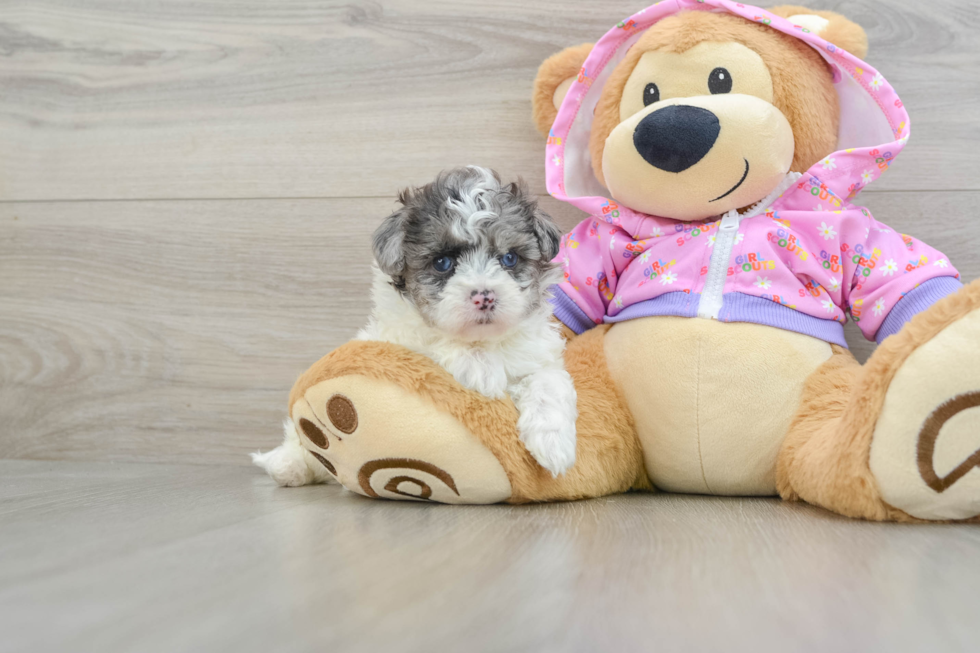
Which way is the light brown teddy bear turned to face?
toward the camera
